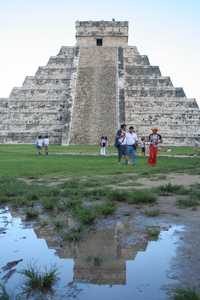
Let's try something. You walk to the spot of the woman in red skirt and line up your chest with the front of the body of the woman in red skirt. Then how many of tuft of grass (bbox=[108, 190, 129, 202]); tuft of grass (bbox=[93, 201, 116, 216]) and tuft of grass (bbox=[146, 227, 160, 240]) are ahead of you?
3

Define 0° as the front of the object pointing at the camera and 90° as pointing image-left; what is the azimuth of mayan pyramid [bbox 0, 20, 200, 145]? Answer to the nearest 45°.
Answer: approximately 0°

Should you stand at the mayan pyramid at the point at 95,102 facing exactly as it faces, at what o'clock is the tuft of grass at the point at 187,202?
The tuft of grass is roughly at 12 o'clock from the mayan pyramid.

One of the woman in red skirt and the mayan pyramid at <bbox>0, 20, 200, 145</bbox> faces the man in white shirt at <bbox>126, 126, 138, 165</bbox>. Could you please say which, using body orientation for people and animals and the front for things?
the mayan pyramid

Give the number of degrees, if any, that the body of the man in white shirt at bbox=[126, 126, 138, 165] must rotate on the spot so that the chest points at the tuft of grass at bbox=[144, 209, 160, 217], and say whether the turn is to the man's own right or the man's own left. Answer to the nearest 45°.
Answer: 0° — they already face it

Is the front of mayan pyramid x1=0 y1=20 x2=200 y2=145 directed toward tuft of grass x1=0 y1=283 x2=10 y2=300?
yes

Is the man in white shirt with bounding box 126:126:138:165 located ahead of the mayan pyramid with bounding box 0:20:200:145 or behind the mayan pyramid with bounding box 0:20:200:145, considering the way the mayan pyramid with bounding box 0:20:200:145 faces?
ahead

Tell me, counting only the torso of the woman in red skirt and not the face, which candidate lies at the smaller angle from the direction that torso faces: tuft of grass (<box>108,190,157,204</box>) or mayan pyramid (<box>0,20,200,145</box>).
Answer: the tuft of grass

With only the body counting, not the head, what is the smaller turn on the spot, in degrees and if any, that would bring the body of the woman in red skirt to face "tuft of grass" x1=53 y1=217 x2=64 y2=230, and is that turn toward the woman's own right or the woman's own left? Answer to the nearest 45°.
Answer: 0° — they already face it
